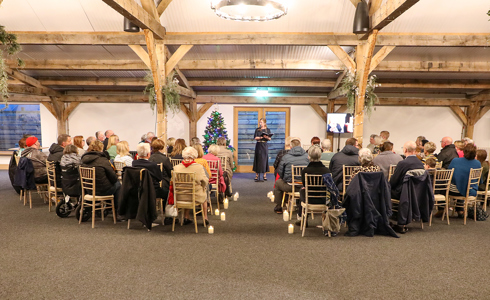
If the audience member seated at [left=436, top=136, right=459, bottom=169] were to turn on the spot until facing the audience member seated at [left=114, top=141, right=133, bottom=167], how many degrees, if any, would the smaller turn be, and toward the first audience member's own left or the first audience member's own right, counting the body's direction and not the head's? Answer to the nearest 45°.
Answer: approximately 90° to the first audience member's own left

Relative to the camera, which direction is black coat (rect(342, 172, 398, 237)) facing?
away from the camera

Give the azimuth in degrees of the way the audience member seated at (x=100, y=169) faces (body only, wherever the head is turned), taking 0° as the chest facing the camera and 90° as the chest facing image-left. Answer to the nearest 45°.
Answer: approximately 225°

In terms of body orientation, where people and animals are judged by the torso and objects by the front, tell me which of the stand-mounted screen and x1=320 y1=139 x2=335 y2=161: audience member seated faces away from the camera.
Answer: the audience member seated

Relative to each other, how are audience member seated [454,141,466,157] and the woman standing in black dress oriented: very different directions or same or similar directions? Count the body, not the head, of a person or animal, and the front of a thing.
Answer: very different directions

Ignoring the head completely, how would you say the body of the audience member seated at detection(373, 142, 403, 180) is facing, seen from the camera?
away from the camera

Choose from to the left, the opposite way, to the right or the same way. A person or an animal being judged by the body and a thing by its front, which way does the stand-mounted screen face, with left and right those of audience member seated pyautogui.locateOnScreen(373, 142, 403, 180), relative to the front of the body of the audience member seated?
the opposite way

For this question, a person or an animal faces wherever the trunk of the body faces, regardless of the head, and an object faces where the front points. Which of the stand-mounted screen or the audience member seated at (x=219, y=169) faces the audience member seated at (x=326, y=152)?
the stand-mounted screen

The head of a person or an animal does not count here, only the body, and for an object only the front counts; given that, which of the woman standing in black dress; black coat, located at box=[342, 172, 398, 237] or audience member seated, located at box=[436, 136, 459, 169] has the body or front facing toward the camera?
the woman standing in black dress

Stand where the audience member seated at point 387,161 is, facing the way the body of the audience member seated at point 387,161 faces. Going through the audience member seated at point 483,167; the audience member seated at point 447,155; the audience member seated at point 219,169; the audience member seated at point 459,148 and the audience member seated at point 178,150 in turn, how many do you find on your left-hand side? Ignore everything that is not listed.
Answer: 2

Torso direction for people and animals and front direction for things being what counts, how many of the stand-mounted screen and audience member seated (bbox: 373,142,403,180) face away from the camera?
1

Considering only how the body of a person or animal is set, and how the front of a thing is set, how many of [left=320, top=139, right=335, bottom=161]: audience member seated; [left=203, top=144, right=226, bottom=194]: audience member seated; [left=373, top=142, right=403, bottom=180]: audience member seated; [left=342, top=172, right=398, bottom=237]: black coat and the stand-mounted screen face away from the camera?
4

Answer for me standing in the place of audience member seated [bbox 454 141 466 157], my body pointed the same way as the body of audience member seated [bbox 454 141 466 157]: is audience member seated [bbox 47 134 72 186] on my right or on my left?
on my left

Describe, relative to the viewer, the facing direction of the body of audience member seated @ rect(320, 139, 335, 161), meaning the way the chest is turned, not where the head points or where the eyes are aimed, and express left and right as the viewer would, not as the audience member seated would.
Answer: facing away from the viewer

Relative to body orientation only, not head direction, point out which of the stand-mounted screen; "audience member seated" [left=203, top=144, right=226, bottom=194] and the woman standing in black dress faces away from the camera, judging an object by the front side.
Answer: the audience member seated
